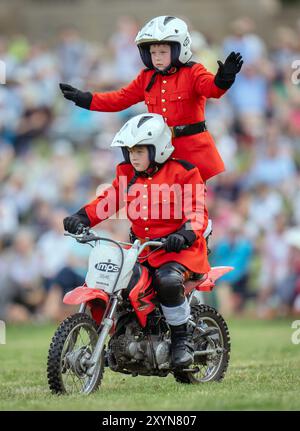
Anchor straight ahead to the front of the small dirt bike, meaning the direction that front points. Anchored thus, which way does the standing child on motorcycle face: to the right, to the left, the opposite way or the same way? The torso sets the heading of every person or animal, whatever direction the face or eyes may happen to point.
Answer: the same way

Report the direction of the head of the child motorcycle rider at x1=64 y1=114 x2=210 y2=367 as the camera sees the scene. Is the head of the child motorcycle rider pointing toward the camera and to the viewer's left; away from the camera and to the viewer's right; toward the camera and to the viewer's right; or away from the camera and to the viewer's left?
toward the camera and to the viewer's left

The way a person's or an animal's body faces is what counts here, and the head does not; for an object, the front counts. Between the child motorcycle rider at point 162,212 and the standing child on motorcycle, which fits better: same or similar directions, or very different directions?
same or similar directions

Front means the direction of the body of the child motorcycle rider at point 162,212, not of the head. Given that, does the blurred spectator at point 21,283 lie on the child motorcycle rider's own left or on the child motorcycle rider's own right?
on the child motorcycle rider's own right

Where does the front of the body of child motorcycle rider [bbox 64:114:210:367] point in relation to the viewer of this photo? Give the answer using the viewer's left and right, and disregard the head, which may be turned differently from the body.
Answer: facing the viewer and to the left of the viewer

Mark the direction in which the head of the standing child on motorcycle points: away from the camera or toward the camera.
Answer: toward the camera
